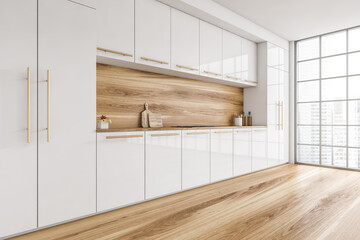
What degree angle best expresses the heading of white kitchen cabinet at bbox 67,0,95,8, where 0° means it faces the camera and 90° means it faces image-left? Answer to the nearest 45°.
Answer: approximately 315°

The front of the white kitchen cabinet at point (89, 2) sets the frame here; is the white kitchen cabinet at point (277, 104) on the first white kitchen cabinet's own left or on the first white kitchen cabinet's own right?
on the first white kitchen cabinet's own left

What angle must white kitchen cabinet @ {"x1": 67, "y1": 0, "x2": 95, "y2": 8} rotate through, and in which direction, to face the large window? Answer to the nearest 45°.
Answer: approximately 45° to its left

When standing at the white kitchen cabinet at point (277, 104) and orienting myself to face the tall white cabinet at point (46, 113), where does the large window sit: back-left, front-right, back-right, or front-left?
back-left
